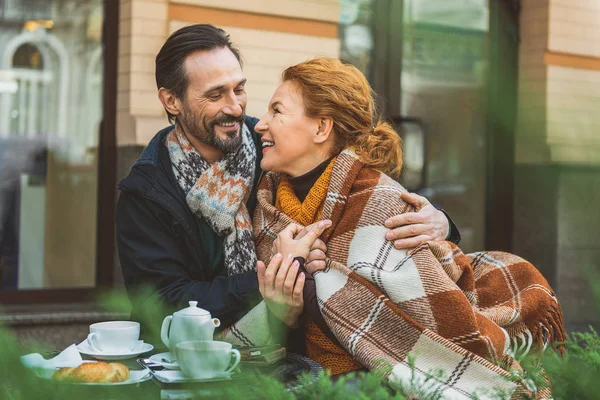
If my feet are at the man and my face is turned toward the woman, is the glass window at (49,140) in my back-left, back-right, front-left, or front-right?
back-left

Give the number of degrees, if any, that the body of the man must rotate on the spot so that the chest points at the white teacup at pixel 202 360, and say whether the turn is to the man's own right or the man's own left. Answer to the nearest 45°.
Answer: approximately 45° to the man's own right

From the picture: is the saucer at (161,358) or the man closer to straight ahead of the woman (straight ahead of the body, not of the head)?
the saucer

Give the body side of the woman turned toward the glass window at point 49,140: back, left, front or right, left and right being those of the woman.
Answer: right

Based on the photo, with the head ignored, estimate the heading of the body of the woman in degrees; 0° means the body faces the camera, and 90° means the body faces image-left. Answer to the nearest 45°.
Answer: approximately 45°

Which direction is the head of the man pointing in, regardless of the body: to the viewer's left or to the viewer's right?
to the viewer's right

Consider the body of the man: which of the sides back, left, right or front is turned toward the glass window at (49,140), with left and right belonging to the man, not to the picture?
back

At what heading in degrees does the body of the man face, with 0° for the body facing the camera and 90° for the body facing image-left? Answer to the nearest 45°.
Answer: approximately 315°

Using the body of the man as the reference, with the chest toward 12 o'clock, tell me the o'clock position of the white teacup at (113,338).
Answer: The white teacup is roughly at 2 o'clock from the man.
